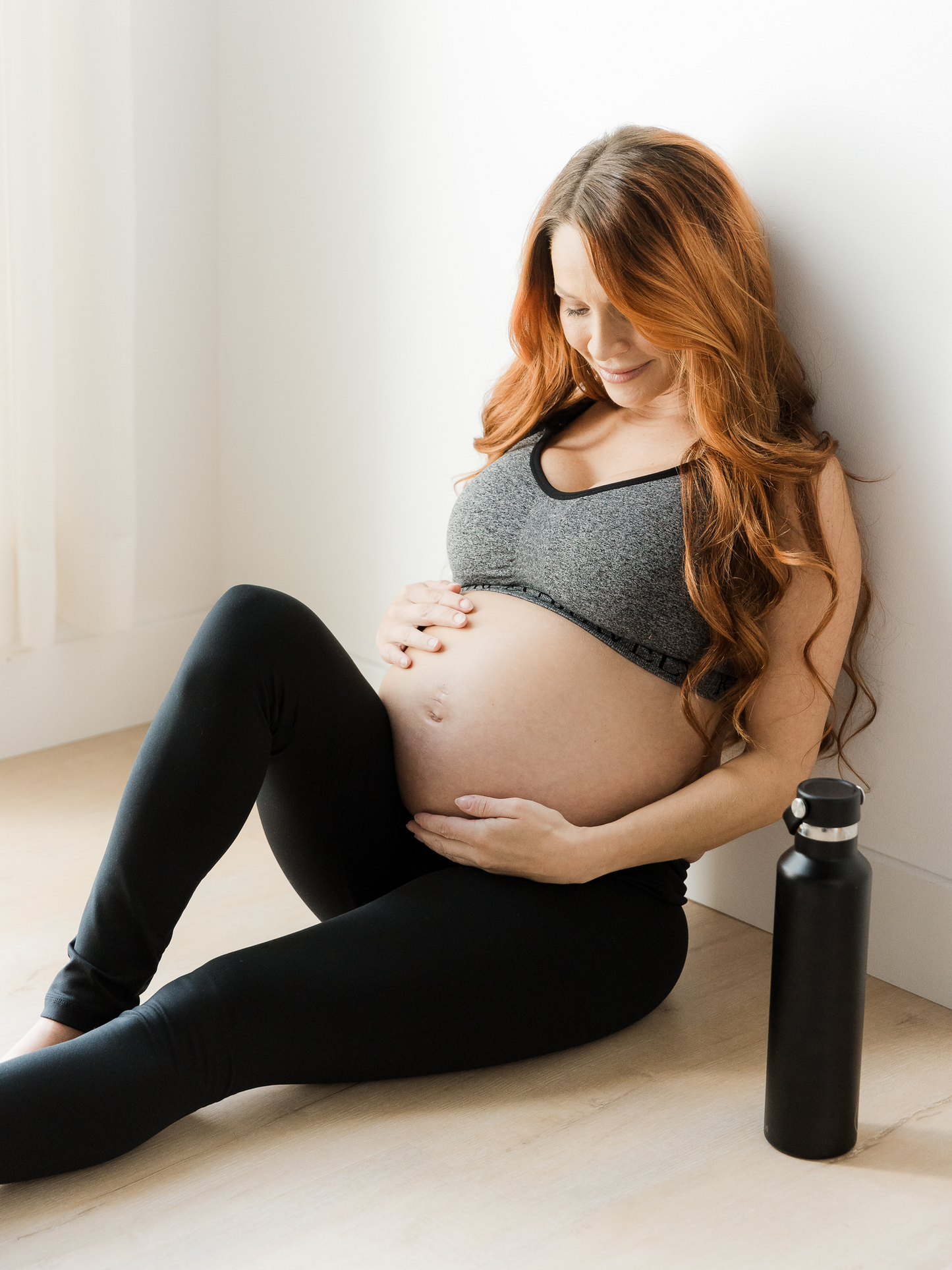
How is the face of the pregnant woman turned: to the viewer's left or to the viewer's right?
to the viewer's left

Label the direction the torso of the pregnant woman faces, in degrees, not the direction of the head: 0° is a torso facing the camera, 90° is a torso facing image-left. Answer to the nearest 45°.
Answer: approximately 45°

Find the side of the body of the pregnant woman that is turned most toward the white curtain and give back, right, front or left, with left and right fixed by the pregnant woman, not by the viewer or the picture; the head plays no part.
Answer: right
